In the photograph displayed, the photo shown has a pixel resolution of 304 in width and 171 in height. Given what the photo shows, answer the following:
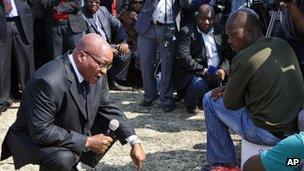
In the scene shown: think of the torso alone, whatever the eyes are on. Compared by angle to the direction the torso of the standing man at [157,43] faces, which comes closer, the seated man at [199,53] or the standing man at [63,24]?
the seated man

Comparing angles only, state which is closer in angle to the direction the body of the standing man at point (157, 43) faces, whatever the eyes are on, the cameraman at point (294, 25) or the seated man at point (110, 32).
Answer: the cameraman

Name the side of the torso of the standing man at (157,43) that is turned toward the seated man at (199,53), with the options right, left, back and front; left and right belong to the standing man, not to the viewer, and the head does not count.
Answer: left

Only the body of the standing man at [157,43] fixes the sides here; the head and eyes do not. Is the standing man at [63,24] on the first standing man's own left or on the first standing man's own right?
on the first standing man's own right

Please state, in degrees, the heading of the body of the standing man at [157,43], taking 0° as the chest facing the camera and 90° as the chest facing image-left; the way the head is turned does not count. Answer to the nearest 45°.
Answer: approximately 0°
